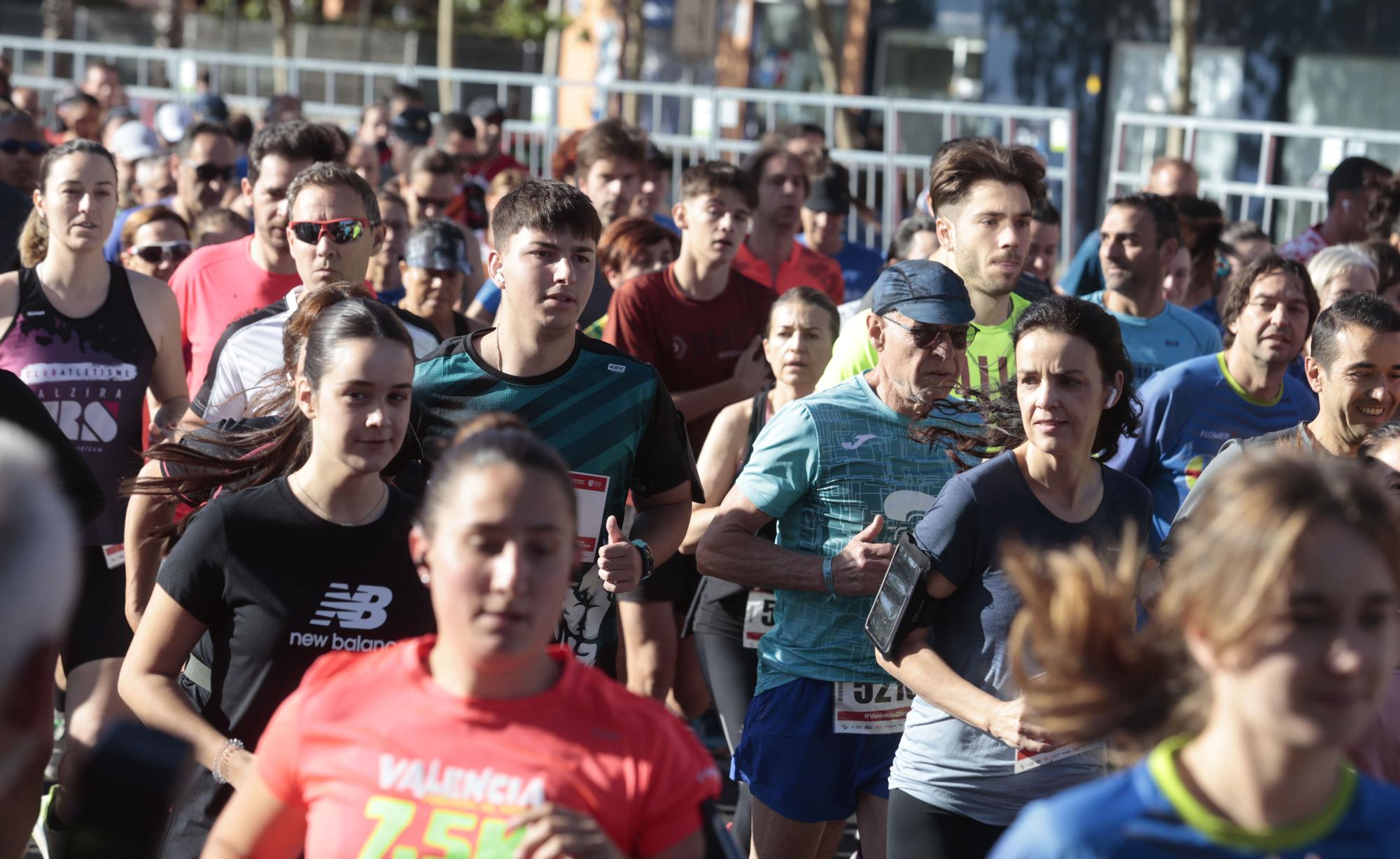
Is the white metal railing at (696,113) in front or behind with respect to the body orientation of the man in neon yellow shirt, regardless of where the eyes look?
behind

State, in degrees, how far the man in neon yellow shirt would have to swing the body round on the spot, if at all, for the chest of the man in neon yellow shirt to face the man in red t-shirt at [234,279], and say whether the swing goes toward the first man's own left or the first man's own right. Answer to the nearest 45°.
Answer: approximately 135° to the first man's own right

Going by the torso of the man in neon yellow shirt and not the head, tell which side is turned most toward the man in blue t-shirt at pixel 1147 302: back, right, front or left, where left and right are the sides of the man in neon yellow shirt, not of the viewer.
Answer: left

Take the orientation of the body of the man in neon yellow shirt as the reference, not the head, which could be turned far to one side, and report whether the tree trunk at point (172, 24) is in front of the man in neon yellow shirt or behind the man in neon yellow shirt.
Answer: behind

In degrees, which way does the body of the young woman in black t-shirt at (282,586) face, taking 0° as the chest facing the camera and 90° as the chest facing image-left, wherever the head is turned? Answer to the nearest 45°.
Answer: approximately 315°

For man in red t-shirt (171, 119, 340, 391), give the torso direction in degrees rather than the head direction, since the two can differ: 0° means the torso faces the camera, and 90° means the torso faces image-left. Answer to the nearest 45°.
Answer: approximately 315°

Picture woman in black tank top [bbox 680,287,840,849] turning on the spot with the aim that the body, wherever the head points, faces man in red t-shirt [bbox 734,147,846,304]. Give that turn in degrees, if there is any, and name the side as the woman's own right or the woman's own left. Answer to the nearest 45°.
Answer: approximately 135° to the woman's own left

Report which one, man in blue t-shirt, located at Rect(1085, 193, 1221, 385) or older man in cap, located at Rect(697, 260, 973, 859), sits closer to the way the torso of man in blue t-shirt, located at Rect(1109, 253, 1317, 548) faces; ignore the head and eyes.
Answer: the older man in cap

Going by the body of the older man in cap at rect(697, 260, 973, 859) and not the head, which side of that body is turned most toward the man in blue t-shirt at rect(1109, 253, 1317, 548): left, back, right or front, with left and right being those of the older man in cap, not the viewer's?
left

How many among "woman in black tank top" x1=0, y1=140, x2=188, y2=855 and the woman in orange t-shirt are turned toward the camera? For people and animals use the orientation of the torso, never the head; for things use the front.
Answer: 2
